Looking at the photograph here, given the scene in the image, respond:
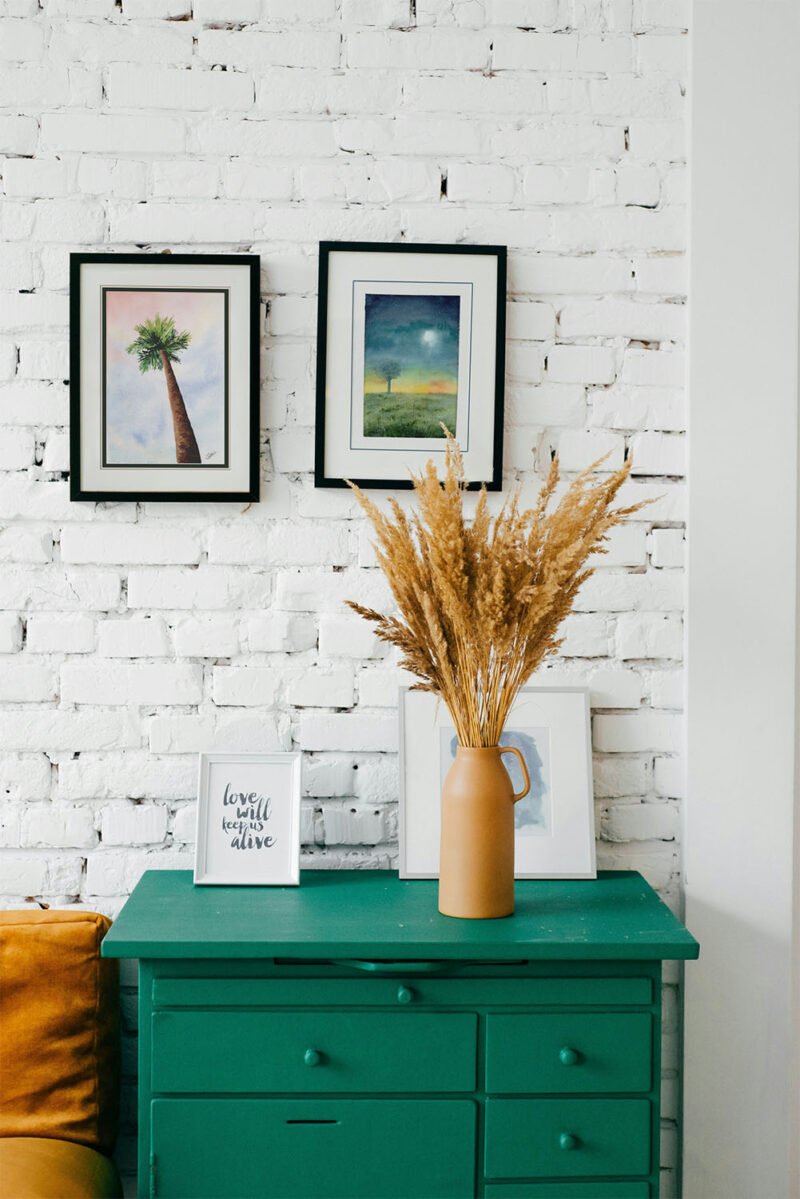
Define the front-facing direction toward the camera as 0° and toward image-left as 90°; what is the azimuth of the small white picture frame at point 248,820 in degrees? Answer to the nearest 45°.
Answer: approximately 0°

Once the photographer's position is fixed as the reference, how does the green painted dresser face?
facing the viewer

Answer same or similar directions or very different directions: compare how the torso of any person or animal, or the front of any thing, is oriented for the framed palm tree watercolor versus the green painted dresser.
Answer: same or similar directions

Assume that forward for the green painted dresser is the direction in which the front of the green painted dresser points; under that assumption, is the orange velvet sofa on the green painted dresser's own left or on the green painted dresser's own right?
on the green painted dresser's own right

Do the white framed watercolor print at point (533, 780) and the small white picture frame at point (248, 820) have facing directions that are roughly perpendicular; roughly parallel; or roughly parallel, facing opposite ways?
roughly parallel

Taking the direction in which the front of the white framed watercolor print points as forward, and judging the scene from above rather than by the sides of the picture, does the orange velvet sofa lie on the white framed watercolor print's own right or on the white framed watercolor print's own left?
on the white framed watercolor print's own right

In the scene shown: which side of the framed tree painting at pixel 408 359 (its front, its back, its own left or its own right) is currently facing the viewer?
front
